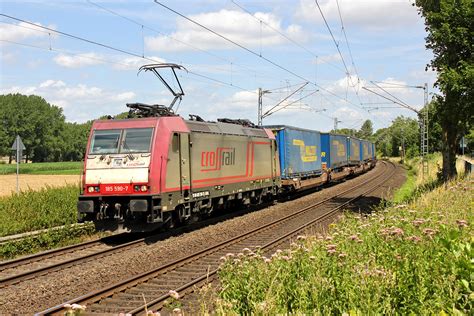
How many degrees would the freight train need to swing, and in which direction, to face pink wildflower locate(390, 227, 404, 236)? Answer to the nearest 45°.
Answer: approximately 90° to its left

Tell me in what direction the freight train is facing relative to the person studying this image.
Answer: facing the viewer and to the left of the viewer

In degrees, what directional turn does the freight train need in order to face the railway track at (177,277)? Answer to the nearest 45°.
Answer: approximately 45° to its left

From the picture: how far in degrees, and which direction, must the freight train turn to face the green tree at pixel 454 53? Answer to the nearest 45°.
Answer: approximately 135° to its left

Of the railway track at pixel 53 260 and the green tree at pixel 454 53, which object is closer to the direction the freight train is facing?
the railway track

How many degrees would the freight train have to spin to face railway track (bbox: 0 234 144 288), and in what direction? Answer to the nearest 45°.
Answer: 0° — it already faces it
